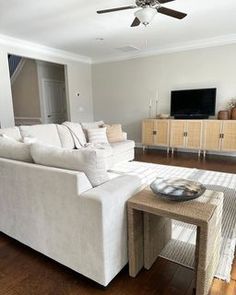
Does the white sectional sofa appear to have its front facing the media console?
yes

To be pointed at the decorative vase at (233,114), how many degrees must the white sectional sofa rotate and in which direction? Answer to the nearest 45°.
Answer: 0° — it already faces it

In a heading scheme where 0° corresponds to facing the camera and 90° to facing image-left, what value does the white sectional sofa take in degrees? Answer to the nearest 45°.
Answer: approximately 225°

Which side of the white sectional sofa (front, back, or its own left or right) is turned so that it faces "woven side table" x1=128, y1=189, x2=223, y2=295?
right

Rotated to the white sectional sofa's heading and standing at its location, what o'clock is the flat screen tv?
The flat screen tv is roughly at 12 o'clock from the white sectional sofa.

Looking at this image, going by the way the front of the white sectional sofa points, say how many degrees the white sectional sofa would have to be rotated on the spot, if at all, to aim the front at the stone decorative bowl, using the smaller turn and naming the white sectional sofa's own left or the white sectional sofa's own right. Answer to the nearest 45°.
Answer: approximately 45° to the white sectional sofa's own right
